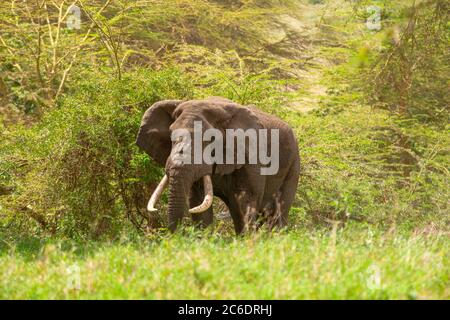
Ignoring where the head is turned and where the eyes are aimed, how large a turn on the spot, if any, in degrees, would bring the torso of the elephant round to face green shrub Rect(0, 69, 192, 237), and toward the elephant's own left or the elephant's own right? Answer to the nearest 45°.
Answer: approximately 90° to the elephant's own right

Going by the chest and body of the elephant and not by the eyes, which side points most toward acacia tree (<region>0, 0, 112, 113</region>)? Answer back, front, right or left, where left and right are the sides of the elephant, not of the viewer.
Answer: right

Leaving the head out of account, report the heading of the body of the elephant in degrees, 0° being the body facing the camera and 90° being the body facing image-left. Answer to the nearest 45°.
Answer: approximately 45°

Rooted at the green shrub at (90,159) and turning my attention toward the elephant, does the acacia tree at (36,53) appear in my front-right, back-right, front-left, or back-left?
back-left
